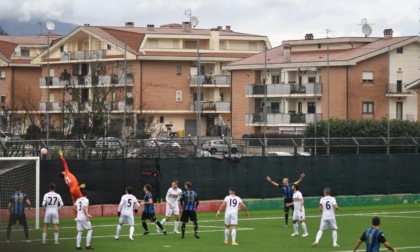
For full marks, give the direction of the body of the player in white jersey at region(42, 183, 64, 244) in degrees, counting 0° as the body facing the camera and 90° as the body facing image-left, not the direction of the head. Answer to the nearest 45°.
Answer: approximately 180°

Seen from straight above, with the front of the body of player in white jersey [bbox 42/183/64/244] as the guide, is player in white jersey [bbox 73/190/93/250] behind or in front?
behind

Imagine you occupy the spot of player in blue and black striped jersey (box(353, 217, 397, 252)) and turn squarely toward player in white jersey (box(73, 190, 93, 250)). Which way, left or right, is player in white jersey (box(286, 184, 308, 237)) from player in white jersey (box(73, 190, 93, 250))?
right

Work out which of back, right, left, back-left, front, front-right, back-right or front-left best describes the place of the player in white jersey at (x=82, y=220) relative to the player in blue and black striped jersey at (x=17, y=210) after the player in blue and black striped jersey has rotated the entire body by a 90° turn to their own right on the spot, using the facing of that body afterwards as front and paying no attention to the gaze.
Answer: front-right

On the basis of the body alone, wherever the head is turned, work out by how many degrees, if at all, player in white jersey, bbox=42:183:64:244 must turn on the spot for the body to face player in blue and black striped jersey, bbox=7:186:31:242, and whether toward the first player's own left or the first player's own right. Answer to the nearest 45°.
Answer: approximately 45° to the first player's own left
